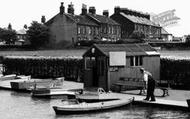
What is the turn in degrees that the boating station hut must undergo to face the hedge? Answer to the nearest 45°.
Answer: approximately 90° to its right

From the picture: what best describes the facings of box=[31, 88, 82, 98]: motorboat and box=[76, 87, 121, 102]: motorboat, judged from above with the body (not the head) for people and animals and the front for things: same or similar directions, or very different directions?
same or similar directions

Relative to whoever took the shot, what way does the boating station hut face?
facing the viewer and to the left of the viewer
